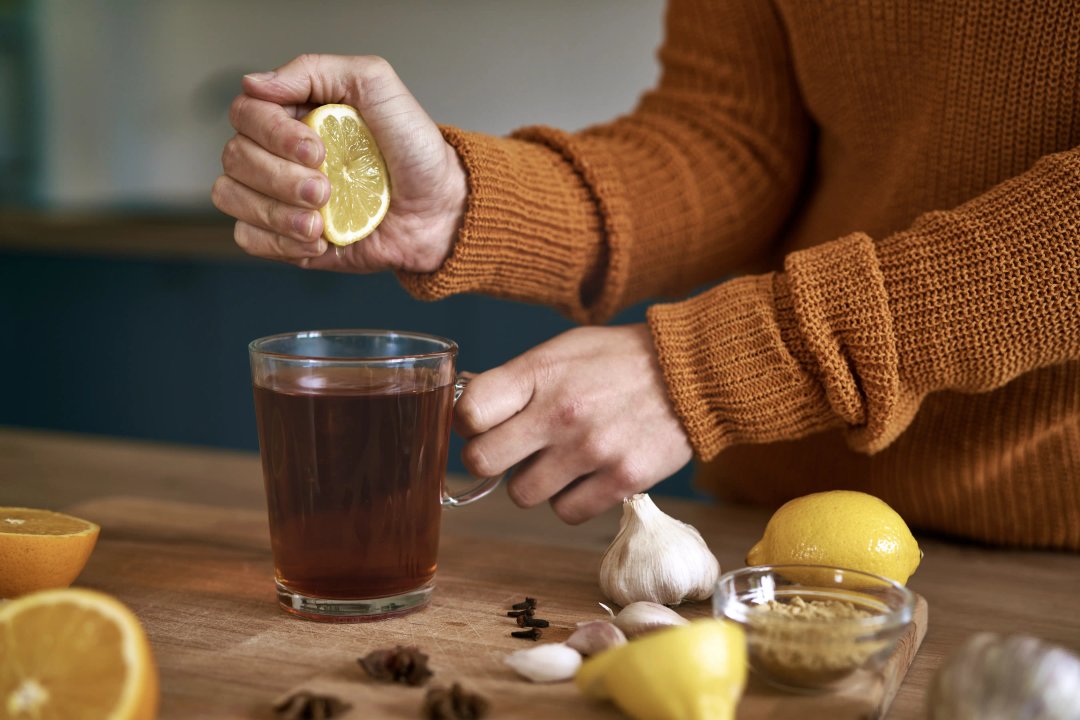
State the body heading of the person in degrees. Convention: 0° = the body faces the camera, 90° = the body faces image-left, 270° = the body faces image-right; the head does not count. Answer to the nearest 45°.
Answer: approximately 45°
